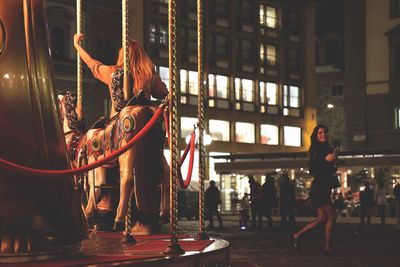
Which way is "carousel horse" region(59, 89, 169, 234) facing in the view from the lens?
facing away from the viewer and to the left of the viewer

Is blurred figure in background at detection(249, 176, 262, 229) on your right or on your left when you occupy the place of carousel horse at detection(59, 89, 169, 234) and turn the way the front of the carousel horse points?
on your right
